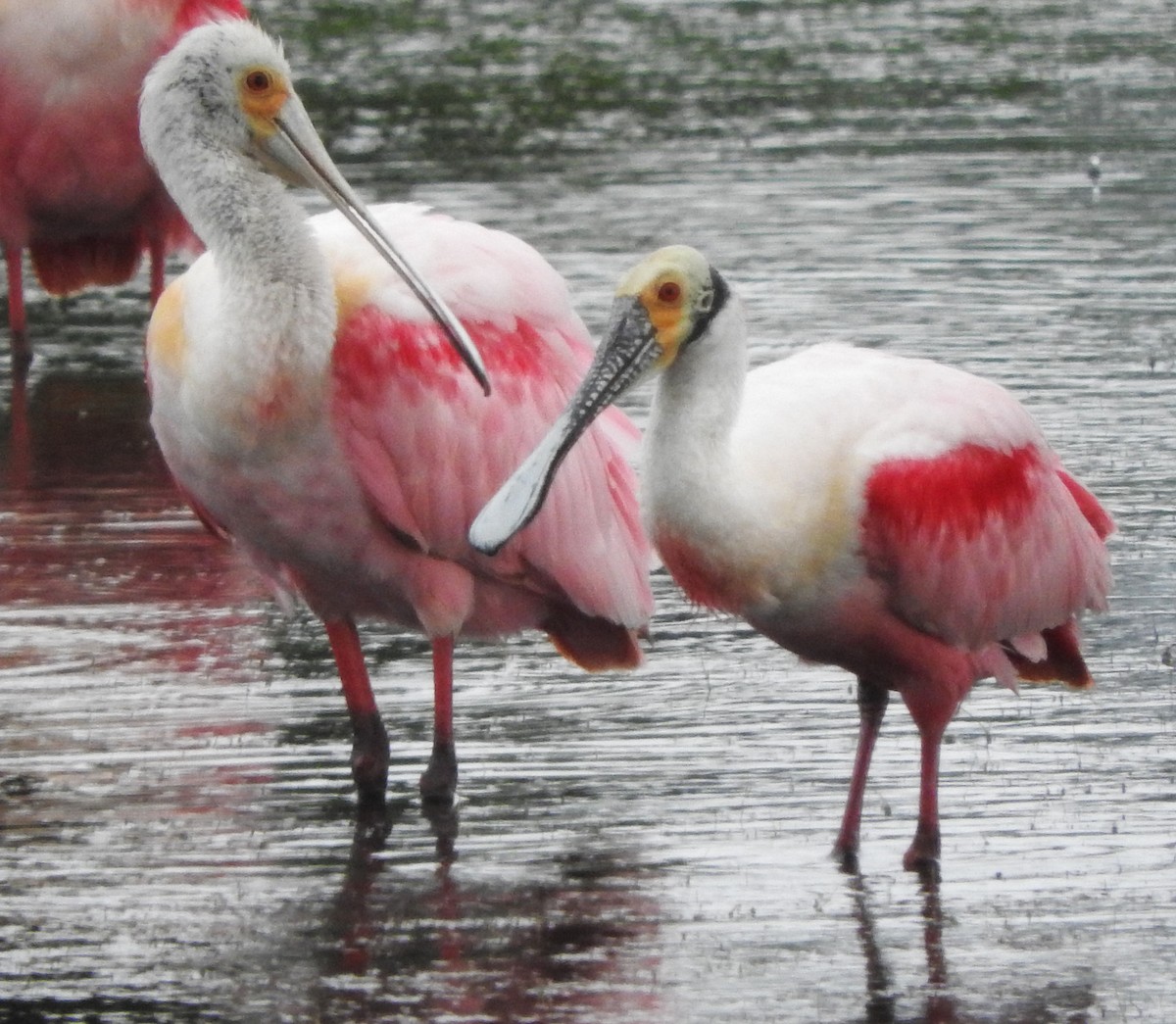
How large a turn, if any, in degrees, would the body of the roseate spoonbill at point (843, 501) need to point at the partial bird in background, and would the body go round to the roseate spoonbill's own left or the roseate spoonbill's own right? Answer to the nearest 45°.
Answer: approximately 90° to the roseate spoonbill's own right

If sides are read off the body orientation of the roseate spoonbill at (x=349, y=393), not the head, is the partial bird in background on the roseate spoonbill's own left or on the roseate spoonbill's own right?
on the roseate spoonbill's own right

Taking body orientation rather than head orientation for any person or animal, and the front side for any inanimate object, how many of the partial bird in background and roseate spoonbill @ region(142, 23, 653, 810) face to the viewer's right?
0

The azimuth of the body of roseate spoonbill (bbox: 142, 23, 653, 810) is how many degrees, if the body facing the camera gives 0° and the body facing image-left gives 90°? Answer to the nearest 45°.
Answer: approximately 45°

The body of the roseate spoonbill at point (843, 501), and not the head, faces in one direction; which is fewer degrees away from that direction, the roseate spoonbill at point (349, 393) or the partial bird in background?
the roseate spoonbill
